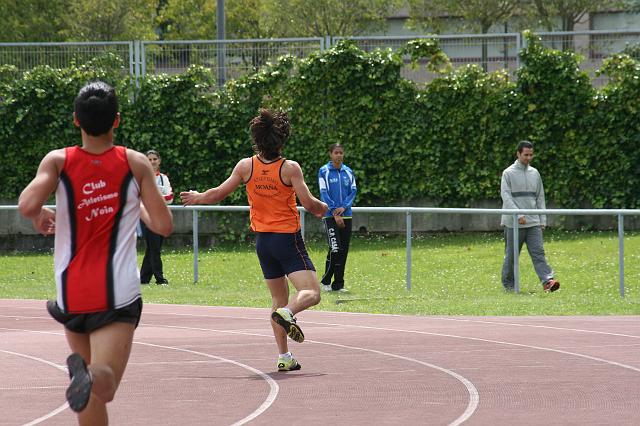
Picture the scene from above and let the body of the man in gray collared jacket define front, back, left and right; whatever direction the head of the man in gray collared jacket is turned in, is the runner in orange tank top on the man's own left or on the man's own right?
on the man's own right

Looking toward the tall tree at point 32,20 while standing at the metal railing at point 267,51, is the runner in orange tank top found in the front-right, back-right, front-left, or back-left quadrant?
back-left

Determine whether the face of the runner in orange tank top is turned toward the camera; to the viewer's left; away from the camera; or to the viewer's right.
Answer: away from the camera
